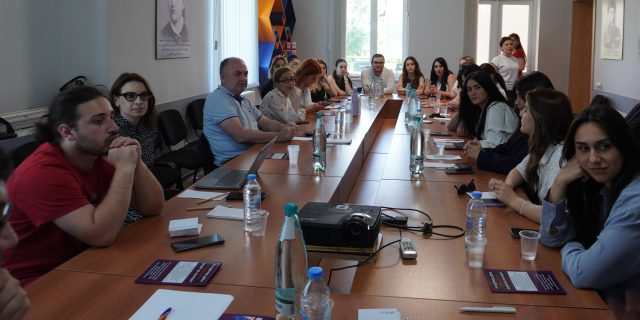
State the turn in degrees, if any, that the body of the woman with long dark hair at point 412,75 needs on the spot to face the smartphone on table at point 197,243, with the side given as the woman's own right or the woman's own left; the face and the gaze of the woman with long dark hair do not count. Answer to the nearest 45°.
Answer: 0° — they already face it

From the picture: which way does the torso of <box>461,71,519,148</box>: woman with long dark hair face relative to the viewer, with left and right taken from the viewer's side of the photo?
facing the viewer and to the left of the viewer

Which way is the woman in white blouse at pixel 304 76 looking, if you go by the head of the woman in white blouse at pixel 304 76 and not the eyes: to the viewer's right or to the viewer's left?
to the viewer's right

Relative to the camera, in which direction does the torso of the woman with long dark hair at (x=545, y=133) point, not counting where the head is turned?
to the viewer's left

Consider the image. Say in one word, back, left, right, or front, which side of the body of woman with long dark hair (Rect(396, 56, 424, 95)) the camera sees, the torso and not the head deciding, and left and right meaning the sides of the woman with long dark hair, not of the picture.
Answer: front

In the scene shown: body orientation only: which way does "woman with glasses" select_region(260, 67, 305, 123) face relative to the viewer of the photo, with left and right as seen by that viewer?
facing the viewer and to the right of the viewer
